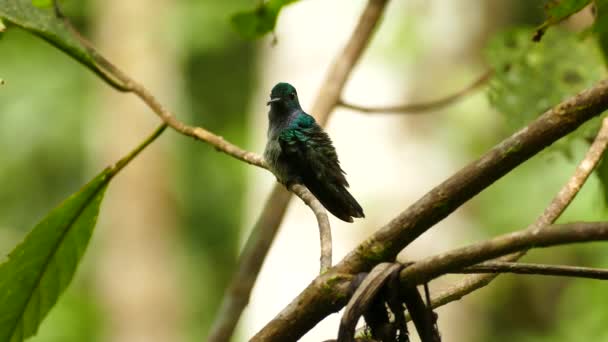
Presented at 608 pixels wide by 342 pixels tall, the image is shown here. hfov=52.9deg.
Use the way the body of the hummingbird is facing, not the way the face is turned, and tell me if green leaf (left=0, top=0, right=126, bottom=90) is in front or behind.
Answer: in front
